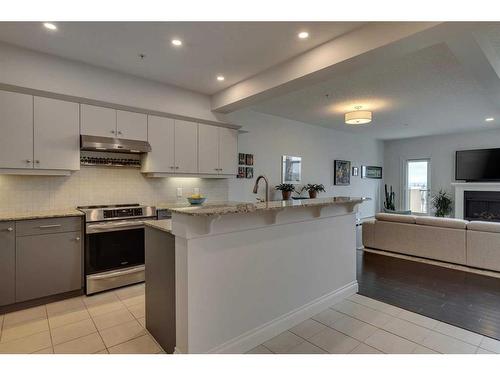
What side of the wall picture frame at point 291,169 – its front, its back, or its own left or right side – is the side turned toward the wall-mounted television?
left

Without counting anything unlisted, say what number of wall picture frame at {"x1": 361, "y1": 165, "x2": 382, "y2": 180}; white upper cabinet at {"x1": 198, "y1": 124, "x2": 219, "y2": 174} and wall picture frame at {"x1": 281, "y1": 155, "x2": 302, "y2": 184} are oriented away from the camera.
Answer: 0

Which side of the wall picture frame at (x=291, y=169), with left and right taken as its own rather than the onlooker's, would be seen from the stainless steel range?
right

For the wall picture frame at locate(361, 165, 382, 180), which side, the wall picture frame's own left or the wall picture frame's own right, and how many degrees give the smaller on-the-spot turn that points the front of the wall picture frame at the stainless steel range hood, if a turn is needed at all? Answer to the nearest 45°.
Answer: approximately 90° to the wall picture frame's own right

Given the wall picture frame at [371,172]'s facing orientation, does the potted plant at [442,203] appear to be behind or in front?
in front

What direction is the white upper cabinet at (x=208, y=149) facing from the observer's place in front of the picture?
facing the viewer and to the right of the viewer

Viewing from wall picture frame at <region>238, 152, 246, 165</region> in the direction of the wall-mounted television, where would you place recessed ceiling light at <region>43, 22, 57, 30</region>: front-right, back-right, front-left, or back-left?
back-right

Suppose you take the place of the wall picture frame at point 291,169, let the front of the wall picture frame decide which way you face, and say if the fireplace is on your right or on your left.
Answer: on your left

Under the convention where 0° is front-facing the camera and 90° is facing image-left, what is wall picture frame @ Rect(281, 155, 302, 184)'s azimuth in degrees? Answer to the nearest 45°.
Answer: approximately 315°

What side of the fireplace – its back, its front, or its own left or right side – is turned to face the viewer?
front

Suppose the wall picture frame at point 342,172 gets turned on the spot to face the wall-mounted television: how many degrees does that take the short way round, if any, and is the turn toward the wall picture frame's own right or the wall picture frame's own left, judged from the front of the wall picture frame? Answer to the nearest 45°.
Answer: approximately 45° to the wall picture frame's own left

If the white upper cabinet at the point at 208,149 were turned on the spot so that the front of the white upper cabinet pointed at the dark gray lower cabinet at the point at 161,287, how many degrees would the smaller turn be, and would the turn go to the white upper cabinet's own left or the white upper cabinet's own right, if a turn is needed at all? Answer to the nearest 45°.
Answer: approximately 45° to the white upper cabinet's own right

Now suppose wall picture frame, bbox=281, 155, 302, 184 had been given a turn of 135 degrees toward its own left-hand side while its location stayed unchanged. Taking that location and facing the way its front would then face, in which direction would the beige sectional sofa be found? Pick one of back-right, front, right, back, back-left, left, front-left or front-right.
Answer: back-right

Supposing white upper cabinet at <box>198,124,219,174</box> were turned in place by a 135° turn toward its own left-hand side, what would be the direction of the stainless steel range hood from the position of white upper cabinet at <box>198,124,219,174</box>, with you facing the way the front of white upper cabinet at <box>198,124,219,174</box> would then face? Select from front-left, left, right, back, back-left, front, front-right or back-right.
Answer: back-left
